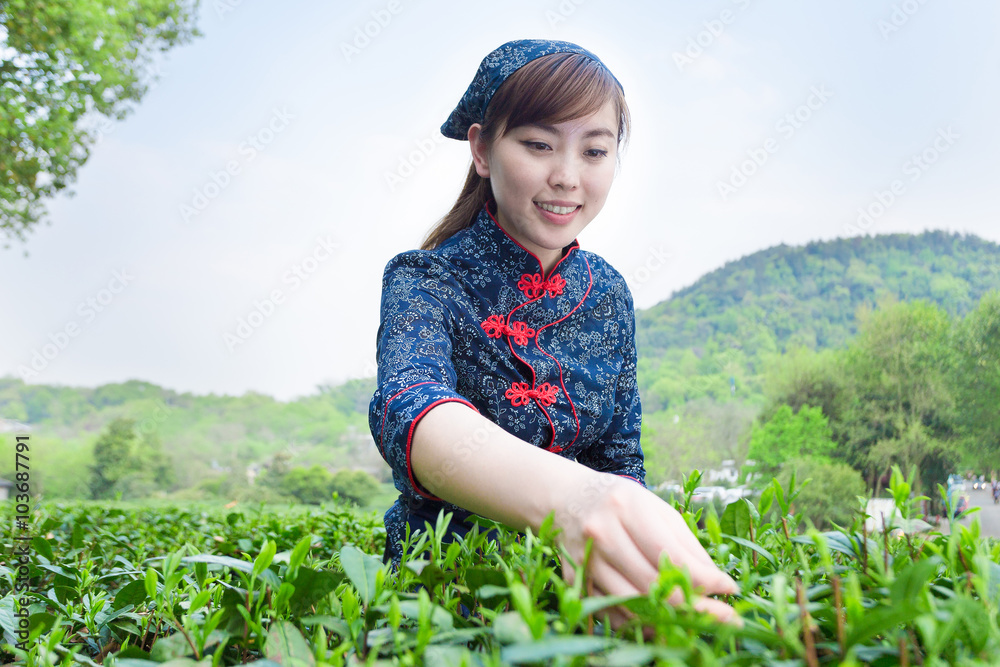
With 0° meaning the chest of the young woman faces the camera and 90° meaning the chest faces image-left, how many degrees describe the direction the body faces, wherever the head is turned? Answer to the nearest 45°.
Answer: approximately 315°

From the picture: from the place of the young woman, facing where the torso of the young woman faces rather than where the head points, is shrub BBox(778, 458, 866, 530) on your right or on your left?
on your left

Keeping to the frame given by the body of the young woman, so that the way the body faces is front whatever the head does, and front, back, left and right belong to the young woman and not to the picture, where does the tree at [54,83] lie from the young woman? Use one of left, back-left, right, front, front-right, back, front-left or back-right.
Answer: back

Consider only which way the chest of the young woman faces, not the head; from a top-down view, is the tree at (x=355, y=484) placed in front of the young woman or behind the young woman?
behind

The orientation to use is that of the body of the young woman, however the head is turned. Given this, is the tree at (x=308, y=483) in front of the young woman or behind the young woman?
behind

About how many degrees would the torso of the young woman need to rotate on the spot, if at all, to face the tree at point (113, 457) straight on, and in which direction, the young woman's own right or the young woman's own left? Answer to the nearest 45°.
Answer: approximately 180°

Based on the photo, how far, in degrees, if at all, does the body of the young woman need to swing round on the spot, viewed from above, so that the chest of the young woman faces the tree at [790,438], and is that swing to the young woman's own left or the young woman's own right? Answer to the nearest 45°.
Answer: approximately 135° to the young woman's own left

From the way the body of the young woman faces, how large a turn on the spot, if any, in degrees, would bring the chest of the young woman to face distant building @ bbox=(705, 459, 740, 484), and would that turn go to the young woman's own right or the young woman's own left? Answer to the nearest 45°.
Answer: approximately 135° to the young woman's own left
